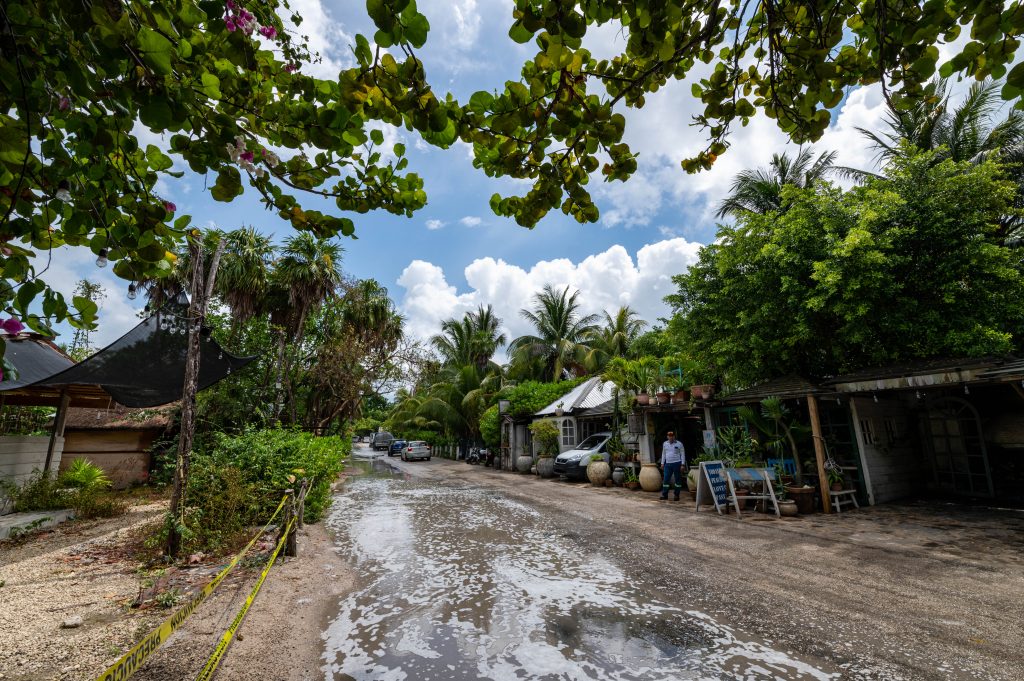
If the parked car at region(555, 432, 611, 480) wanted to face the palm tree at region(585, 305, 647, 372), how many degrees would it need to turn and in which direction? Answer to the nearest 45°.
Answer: approximately 135° to its right

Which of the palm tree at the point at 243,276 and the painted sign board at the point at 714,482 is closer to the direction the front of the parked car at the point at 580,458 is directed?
the palm tree

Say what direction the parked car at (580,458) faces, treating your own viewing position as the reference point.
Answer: facing the viewer and to the left of the viewer

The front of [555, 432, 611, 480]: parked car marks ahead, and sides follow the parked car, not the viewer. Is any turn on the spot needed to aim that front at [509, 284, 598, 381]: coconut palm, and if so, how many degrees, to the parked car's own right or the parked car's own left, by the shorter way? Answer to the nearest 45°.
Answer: approximately 135° to the parked car's own right

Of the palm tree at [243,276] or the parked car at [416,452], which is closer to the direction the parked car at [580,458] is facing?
the palm tree

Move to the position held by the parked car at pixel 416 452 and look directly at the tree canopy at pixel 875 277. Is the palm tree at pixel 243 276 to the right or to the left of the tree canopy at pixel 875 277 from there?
right

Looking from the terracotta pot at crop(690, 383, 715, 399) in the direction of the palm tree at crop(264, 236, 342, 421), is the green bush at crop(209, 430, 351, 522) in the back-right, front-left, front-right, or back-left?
front-left

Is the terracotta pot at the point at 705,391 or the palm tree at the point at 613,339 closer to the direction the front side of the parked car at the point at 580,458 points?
the terracotta pot

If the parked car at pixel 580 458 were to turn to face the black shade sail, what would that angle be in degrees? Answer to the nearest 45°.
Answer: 0° — it already faces it

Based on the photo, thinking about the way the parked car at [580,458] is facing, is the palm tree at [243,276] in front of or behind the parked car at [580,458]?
in front
